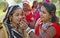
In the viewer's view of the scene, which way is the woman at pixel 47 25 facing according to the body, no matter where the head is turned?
to the viewer's left

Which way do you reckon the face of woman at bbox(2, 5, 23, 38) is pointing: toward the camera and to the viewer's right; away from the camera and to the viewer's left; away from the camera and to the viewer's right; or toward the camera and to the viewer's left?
toward the camera and to the viewer's right
